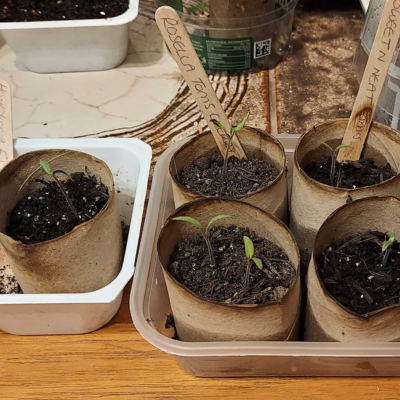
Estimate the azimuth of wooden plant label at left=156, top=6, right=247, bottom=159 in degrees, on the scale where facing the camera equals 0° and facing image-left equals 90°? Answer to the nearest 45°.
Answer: approximately 0°

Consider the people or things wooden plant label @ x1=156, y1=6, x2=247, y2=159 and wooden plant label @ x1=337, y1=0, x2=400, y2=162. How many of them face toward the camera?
2

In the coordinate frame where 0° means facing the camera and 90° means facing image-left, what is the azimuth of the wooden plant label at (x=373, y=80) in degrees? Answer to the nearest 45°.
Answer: approximately 0°
